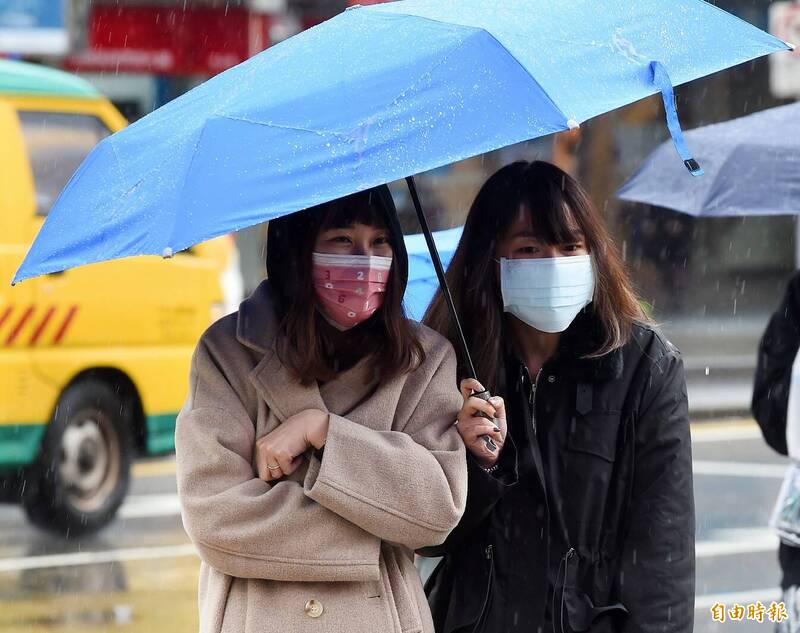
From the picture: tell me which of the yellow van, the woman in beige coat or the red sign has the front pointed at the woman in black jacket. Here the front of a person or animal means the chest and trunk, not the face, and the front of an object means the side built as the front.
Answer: the red sign

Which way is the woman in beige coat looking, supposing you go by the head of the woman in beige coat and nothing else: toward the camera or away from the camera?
toward the camera

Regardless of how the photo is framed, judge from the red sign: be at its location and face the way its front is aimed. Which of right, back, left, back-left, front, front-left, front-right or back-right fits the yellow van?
front

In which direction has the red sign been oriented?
toward the camera

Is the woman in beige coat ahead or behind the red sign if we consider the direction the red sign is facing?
ahead

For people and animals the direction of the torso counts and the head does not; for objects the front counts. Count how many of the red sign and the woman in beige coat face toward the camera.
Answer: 2

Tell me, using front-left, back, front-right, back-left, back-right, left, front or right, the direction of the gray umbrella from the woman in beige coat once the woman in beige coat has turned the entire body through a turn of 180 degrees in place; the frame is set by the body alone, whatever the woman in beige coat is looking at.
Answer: front-right

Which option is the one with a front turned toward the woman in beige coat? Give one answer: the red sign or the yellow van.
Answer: the red sign

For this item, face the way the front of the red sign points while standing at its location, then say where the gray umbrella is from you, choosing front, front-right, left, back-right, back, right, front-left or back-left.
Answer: front

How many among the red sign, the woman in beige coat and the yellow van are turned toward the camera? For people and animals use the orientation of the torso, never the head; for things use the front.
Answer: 2

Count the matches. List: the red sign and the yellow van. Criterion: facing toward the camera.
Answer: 1

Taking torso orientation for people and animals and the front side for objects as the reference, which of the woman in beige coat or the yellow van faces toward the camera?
the woman in beige coat

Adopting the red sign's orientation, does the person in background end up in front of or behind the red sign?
in front
